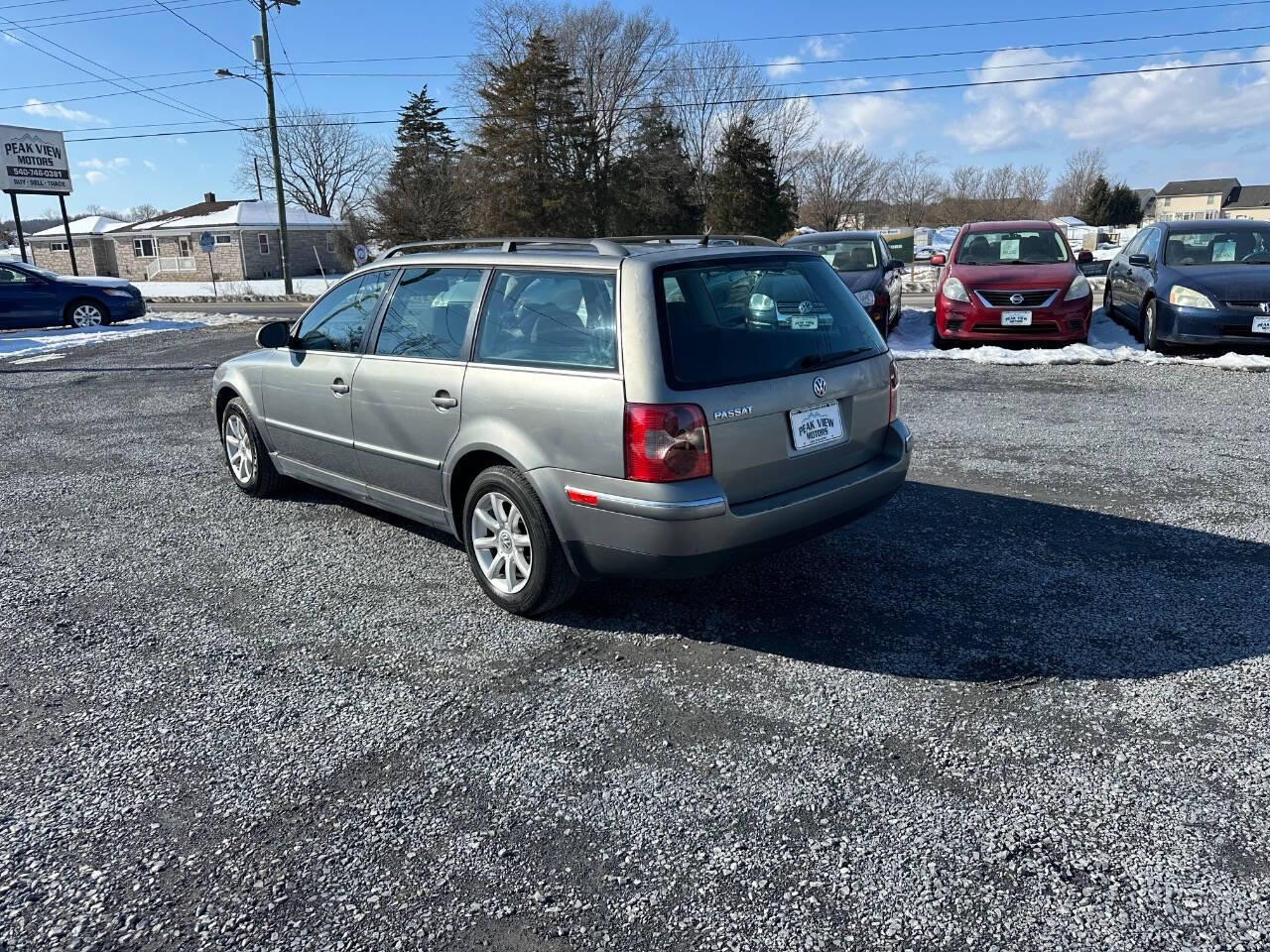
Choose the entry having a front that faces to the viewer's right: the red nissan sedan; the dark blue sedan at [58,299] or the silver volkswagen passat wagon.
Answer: the dark blue sedan

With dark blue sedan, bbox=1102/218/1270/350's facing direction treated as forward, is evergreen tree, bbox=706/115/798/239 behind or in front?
behind

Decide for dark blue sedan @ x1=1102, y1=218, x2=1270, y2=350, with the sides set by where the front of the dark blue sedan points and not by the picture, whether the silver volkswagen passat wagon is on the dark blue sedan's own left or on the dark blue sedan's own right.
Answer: on the dark blue sedan's own right

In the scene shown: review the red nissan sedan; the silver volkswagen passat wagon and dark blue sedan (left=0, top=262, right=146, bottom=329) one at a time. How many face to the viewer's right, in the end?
1

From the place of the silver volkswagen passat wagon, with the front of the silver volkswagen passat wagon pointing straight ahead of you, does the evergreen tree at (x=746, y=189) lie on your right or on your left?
on your right

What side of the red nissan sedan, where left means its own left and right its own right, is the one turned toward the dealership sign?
right

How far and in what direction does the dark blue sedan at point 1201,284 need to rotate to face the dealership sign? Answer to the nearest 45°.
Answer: approximately 135° to its right

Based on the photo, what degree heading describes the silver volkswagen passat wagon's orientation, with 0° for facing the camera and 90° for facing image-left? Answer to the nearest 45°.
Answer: approximately 135°

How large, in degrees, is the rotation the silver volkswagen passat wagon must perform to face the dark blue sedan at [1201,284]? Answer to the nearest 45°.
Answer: approximately 90° to its right

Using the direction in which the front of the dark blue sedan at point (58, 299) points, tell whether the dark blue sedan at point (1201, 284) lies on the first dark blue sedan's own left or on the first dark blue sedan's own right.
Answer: on the first dark blue sedan's own right

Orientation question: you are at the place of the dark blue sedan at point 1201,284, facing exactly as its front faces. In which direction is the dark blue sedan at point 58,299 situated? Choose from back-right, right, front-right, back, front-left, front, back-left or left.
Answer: back-right

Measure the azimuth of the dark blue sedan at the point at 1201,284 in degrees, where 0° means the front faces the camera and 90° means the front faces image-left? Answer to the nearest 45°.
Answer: approximately 315°

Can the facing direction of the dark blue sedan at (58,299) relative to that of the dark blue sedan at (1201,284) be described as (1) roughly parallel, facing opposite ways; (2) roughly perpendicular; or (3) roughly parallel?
roughly perpendicular

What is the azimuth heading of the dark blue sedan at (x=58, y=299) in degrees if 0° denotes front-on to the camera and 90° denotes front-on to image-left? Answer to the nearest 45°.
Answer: approximately 270°

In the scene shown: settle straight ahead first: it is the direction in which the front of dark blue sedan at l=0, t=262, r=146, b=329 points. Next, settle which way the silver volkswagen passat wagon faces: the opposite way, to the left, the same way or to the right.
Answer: to the left
